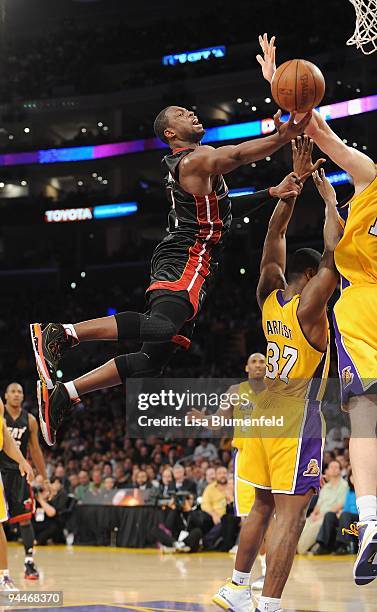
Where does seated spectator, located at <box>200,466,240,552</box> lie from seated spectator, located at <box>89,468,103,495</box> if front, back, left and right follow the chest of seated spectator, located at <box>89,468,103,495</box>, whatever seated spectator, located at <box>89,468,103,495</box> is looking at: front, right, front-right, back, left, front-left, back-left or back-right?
front-left

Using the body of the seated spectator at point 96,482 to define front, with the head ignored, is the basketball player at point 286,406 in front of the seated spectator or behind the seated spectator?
in front

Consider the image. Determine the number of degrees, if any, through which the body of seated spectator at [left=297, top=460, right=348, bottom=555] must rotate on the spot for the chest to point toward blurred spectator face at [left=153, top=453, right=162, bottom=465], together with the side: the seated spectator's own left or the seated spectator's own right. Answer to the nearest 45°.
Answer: approximately 90° to the seated spectator's own right

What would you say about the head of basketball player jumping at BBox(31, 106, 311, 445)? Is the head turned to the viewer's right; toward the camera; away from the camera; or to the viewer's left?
to the viewer's right

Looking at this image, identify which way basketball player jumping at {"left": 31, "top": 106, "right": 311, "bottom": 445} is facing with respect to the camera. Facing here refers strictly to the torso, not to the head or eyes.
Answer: to the viewer's right

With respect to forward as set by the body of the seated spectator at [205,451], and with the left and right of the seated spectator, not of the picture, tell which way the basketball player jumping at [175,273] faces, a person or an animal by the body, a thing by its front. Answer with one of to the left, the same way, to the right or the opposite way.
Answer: to the left

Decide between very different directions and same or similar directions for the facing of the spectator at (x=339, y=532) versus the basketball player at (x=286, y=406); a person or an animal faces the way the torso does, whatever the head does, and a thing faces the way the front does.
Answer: very different directions

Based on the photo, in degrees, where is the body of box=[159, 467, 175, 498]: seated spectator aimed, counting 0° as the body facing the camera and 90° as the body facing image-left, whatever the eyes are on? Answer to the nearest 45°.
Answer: approximately 0°
